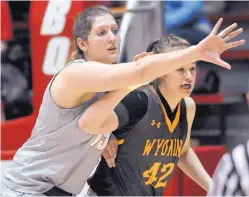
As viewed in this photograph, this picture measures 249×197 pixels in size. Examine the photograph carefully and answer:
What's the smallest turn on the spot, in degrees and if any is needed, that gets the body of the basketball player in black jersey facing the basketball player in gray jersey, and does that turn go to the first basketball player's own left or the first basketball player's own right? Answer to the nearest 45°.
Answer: approximately 90° to the first basketball player's own right

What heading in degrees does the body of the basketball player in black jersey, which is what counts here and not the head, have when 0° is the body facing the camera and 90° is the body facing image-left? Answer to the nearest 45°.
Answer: approximately 315°
